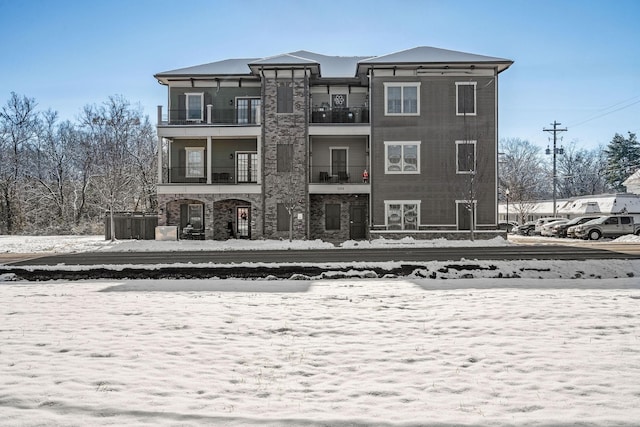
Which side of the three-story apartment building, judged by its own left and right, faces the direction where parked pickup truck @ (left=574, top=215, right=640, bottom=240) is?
left

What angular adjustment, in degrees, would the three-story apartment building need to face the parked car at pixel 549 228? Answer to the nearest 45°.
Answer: approximately 135° to its left

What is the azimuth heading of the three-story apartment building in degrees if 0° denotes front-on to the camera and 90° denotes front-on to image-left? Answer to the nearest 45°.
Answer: approximately 0°

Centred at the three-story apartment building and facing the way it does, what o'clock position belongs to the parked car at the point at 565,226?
The parked car is roughly at 8 o'clock from the three-story apartment building.
